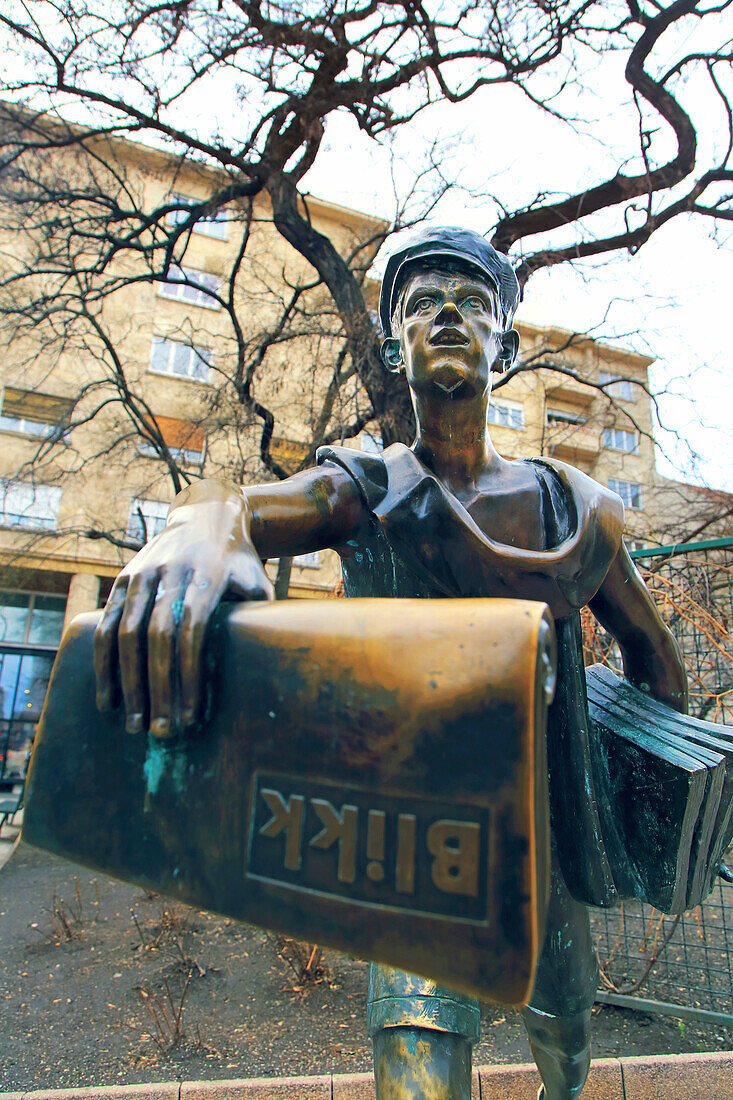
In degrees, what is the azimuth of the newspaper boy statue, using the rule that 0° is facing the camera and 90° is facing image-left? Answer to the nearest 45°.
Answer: approximately 0°

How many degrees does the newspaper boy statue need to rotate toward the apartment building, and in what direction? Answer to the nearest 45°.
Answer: approximately 135° to its right

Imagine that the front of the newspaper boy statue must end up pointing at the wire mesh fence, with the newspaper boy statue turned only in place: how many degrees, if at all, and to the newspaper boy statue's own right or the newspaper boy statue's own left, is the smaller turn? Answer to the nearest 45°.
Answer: approximately 135° to the newspaper boy statue's own left
